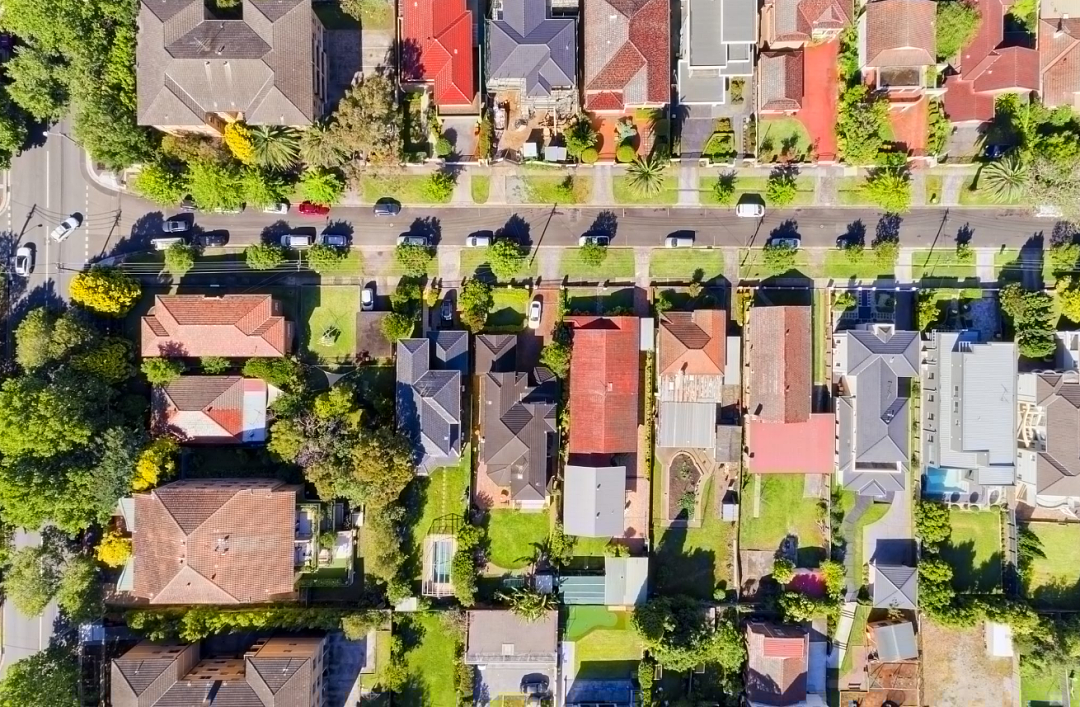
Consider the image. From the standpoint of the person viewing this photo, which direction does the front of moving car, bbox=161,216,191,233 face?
facing to the left of the viewer

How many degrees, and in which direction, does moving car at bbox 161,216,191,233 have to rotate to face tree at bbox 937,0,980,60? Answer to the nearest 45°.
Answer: approximately 135° to its left

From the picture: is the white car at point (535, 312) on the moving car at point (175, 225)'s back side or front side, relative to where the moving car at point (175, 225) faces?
on the back side

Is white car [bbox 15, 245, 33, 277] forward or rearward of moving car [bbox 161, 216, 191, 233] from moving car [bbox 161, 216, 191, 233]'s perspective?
forward

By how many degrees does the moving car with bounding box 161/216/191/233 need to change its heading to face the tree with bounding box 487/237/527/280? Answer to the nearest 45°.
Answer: approximately 135° to its left
